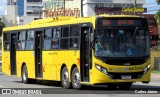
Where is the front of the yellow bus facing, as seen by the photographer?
facing the viewer and to the right of the viewer
